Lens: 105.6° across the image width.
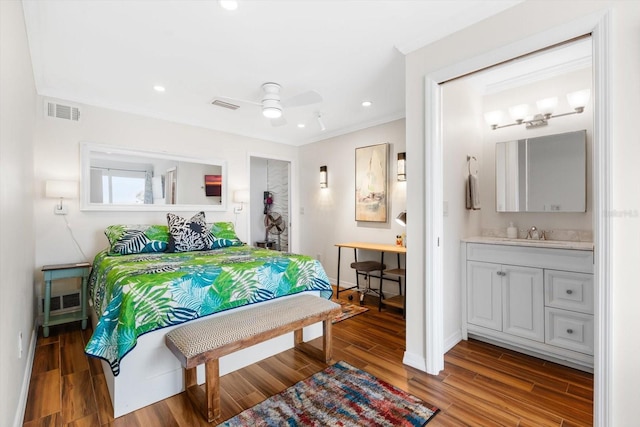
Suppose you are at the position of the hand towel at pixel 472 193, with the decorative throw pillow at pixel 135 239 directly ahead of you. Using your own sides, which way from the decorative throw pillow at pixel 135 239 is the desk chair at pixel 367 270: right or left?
right

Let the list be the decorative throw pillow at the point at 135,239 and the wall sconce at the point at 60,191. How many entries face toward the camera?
2

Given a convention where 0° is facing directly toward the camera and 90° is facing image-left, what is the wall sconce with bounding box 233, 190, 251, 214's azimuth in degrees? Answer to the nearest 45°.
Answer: approximately 315°

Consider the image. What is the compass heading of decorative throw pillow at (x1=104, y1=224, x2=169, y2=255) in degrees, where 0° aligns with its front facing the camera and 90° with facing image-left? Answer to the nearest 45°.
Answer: approximately 0°

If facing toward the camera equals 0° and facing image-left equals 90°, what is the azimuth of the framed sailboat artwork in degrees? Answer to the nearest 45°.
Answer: approximately 45°

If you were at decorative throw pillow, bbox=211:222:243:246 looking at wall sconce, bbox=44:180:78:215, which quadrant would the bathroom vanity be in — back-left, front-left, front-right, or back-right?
back-left

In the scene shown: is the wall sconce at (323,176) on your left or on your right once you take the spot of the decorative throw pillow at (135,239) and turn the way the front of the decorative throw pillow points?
on your left

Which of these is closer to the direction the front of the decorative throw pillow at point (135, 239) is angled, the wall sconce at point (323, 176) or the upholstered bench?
the upholstered bench

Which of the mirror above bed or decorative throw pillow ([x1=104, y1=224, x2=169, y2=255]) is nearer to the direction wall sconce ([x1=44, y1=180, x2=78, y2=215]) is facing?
the decorative throw pillow

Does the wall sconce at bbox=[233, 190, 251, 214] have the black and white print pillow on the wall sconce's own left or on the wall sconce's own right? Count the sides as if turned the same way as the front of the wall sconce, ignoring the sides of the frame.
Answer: on the wall sconce's own right

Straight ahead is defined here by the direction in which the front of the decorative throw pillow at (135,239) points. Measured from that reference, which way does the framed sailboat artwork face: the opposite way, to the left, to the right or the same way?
to the right
